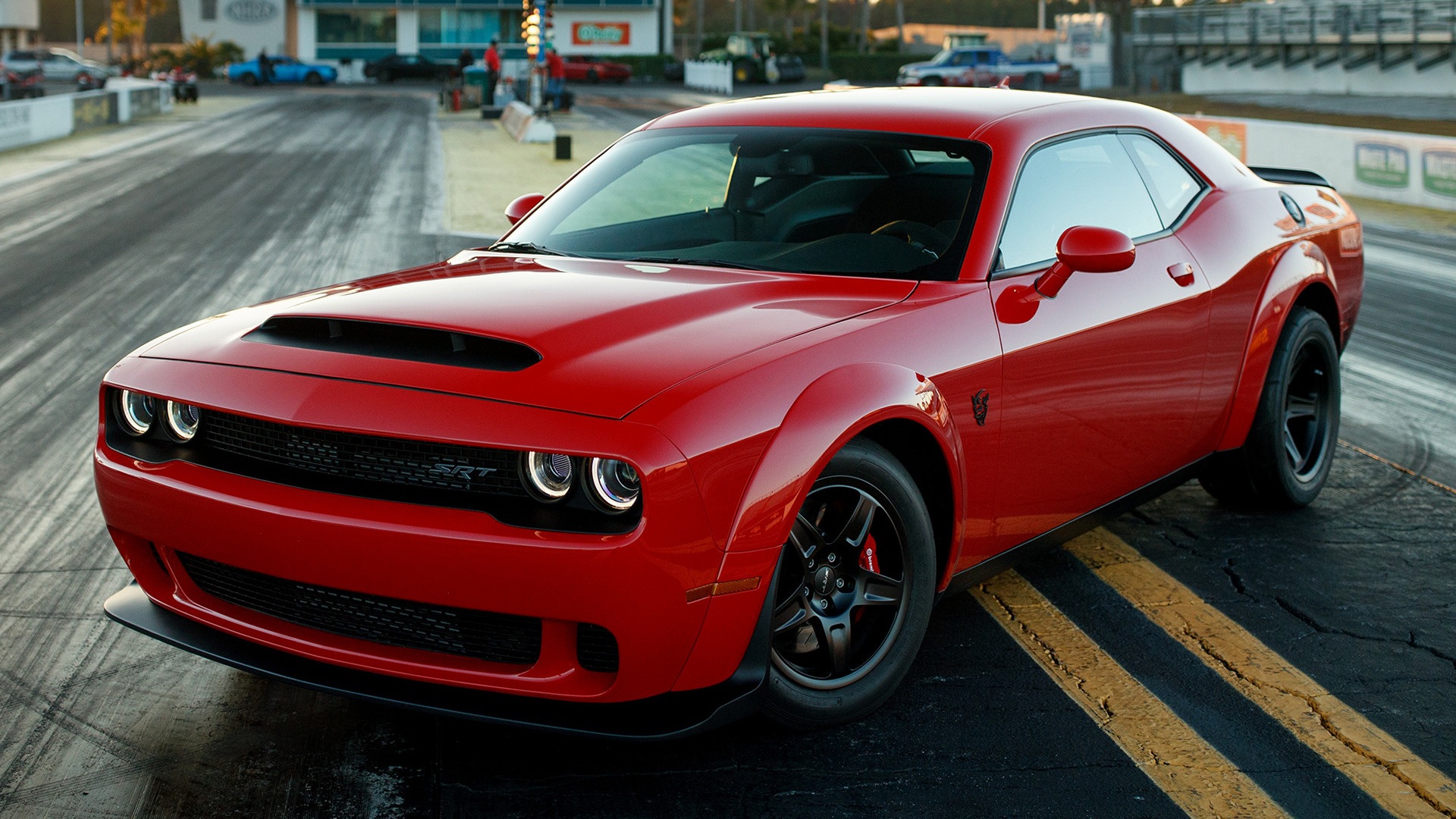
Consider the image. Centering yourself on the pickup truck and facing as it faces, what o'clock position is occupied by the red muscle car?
The red muscle car is roughly at 9 o'clock from the pickup truck.

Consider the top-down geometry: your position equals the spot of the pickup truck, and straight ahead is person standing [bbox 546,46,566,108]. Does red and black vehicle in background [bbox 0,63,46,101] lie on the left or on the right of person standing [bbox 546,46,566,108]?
right

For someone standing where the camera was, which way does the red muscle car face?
facing the viewer and to the left of the viewer

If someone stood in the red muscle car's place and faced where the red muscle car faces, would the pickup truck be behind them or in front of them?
behind

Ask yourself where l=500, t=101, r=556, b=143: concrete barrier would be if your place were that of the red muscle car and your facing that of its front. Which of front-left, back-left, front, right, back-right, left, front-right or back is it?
back-right

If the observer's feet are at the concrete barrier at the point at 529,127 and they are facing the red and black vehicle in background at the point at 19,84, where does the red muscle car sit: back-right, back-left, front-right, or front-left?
back-left

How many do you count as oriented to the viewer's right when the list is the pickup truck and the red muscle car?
0

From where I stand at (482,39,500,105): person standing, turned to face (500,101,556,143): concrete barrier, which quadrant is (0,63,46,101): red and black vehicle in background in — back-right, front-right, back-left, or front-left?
back-right

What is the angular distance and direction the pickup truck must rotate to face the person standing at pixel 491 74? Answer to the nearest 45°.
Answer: approximately 45° to its left

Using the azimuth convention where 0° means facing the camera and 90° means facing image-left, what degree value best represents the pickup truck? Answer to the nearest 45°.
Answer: approximately 90°

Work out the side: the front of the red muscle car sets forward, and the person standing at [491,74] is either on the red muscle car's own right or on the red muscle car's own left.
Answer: on the red muscle car's own right
